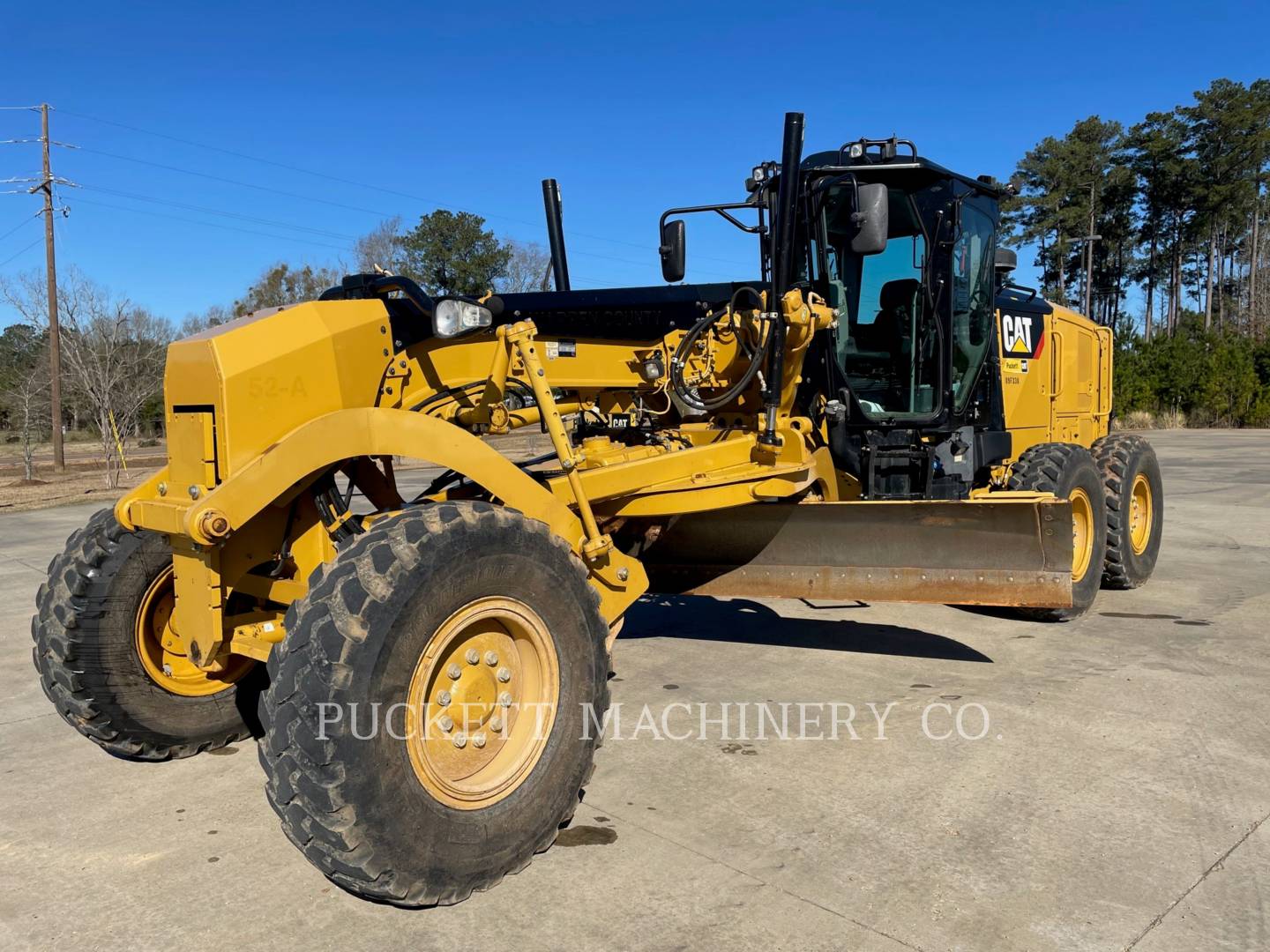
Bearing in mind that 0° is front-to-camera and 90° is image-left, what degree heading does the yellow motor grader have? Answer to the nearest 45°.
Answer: approximately 45°

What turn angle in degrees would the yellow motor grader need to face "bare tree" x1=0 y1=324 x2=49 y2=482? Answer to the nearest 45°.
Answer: approximately 90° to its right
